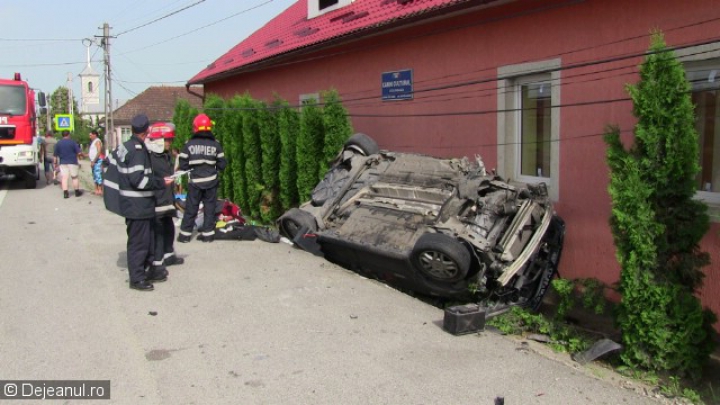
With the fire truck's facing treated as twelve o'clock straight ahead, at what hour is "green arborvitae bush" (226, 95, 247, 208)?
The green arborvitae bush is roughly at 11 o'clock from the fire truck.

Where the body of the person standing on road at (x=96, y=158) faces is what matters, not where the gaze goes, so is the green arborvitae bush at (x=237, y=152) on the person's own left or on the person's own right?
on the person's own left

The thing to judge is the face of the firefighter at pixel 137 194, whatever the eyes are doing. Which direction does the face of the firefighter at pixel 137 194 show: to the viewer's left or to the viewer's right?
to the viewer's right

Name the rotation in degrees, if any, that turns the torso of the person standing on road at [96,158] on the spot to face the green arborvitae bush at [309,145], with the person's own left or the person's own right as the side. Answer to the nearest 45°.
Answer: approximately 90° to the person's own left

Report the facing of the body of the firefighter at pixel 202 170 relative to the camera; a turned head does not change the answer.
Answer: away from the camera

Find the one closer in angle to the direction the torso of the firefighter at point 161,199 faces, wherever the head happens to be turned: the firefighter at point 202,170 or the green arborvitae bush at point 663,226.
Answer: the green arborvitae bush

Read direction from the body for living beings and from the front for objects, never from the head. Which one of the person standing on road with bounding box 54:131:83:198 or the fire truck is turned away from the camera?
the person standing on road

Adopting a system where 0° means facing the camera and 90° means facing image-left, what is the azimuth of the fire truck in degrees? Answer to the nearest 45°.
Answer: approximately 0°

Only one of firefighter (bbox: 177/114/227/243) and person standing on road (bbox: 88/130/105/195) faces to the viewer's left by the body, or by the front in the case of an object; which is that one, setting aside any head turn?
the person standing on road
